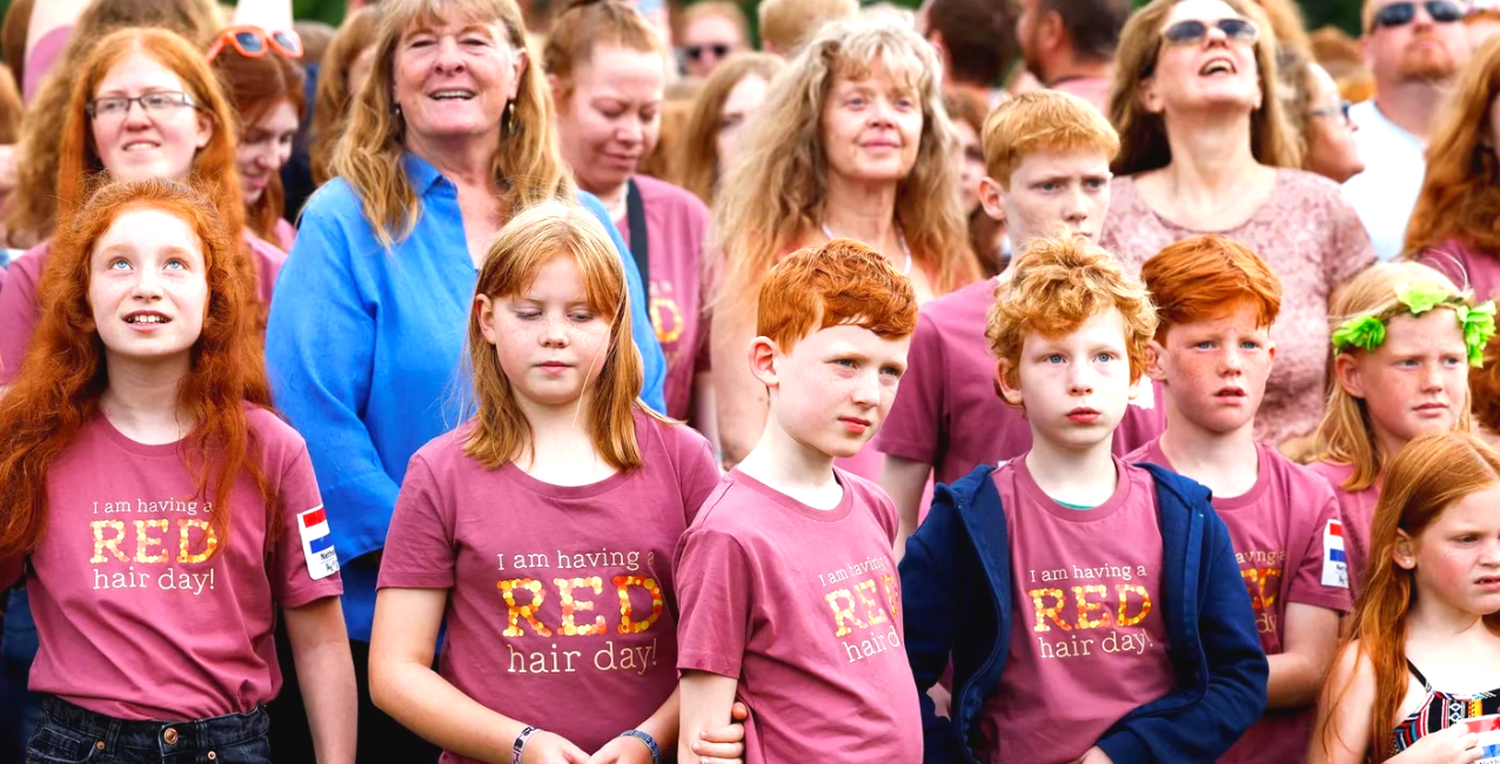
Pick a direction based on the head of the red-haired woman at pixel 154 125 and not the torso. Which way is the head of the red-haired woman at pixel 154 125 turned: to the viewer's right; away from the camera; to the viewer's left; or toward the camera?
toward the camera

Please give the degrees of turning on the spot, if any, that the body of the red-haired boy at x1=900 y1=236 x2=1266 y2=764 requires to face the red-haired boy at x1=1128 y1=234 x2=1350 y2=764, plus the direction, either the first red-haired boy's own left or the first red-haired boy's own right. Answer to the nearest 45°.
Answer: approximately 135° to the first red-haired boy's own left

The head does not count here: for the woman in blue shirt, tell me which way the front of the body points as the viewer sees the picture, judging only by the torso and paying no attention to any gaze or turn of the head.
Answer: toward the camera

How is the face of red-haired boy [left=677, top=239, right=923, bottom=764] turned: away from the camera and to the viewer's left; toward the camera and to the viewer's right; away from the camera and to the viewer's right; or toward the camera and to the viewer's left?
toward the camera and to the viewer's right

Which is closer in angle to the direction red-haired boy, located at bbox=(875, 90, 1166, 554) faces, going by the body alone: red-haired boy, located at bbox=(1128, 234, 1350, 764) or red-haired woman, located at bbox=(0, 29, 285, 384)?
the red-haired boy

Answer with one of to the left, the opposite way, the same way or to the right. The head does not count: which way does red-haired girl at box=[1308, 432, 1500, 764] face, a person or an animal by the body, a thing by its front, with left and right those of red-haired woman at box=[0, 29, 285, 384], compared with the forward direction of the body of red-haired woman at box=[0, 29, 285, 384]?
the same way

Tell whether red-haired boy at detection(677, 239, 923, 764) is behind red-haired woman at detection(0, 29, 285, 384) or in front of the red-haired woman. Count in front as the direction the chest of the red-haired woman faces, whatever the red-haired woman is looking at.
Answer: in front

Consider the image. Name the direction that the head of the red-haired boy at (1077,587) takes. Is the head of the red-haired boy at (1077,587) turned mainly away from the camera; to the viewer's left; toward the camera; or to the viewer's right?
toward the camera

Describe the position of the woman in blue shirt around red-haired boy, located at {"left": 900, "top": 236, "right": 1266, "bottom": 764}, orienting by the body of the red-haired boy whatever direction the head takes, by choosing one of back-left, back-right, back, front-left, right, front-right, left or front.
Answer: right

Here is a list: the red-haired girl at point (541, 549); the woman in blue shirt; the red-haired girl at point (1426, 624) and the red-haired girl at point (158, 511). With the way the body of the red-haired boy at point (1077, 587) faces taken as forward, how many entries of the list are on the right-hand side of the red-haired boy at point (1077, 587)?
3

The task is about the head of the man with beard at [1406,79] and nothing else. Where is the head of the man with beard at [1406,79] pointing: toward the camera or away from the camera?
toward the camera

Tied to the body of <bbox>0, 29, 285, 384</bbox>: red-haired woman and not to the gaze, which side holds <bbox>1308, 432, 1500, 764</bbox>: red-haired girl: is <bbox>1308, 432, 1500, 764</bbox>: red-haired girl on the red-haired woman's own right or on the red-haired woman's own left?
on the red-haired woman's own left

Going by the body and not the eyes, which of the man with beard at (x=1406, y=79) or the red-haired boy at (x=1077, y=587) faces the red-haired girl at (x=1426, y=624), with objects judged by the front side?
the man with beard

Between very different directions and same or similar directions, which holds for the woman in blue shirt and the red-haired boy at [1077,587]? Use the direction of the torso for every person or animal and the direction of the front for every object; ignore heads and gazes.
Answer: same or similar directions

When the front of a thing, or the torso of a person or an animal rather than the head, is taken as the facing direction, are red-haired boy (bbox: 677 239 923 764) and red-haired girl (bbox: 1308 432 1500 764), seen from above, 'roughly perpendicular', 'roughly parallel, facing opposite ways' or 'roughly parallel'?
roughly parallel

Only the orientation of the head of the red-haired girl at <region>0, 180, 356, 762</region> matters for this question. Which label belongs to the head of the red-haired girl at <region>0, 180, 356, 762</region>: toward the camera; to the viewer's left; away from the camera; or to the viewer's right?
toward the camera

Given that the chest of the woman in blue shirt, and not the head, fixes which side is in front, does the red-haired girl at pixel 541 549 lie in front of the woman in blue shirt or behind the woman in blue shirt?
in front

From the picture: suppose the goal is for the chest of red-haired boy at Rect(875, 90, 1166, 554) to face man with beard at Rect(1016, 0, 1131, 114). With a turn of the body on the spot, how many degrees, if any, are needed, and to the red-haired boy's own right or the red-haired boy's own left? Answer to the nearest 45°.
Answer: approximately 135° to the red-haired boy's own left

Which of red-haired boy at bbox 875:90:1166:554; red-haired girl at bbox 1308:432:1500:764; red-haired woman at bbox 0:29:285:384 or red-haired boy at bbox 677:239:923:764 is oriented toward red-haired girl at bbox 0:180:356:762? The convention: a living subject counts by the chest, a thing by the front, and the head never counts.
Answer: red-haired woman at bbox 0:29:285:384

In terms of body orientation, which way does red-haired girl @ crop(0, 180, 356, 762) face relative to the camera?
toward the camera
